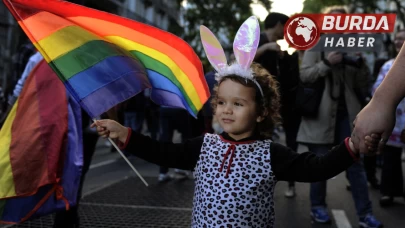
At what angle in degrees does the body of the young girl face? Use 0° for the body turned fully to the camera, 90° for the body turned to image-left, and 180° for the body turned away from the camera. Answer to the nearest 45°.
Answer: approximately 0°

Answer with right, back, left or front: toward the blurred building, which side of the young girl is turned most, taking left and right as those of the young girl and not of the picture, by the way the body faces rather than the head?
back

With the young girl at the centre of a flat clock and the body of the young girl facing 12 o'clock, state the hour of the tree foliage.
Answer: The tree foliage is roughly at 6 o'clock from the young girl.

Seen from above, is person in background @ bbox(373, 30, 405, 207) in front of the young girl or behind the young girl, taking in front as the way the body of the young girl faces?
behind
